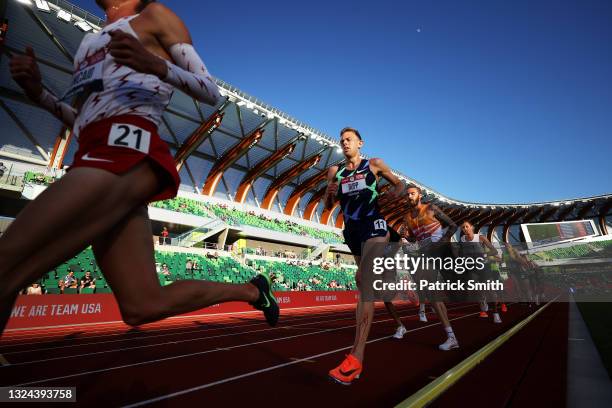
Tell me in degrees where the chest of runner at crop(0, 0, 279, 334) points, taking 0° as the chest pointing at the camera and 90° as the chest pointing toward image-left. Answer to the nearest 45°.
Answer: approximately 45°

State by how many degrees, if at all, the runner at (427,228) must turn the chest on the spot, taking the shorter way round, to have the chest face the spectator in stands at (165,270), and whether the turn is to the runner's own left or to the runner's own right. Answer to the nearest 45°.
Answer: approximately 90° to the runner's own right

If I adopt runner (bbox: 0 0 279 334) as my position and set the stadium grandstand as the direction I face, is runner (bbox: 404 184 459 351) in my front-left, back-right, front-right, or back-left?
front-right

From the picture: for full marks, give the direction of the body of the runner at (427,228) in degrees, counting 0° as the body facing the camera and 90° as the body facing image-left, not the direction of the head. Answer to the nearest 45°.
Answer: approximately 45°

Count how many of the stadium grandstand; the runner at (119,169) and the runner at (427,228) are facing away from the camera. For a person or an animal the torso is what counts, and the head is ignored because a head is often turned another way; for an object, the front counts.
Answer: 0

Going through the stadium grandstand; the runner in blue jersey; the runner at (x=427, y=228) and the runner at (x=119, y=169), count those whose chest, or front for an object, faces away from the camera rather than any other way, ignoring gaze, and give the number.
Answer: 0

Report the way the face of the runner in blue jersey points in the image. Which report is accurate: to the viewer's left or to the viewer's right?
to the viewer's left

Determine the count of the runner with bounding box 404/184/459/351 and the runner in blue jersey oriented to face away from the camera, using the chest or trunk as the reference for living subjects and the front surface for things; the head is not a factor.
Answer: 0

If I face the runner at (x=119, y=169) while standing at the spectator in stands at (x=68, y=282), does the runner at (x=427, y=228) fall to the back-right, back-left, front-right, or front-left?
front-left

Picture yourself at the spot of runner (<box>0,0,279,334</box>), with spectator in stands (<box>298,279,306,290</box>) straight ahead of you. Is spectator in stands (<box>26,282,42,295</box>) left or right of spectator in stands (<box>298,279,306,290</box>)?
left

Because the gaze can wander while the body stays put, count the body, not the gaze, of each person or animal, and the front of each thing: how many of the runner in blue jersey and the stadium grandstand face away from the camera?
0

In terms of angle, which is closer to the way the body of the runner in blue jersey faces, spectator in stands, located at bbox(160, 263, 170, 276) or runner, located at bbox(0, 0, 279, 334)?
the runner

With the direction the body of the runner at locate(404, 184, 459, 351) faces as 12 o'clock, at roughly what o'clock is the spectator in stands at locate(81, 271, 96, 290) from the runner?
The spectator in stands is roughly at 2 o'clock from the runner.

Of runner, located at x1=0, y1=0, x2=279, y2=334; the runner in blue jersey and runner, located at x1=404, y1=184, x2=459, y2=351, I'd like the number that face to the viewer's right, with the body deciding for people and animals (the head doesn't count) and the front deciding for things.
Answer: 0

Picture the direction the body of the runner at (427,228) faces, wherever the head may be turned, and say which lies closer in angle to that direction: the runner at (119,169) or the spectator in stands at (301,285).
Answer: the runner

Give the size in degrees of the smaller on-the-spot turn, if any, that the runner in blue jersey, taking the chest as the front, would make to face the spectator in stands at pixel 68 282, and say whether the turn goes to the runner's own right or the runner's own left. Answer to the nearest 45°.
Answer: approximately 90° to the runner's own right
